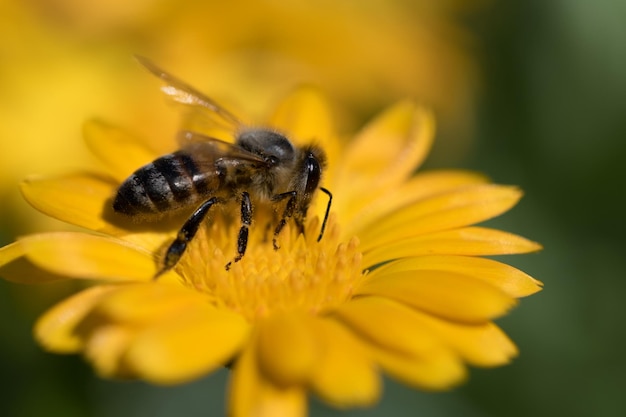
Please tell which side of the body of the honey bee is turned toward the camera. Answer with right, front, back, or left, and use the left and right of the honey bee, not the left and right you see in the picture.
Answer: right
